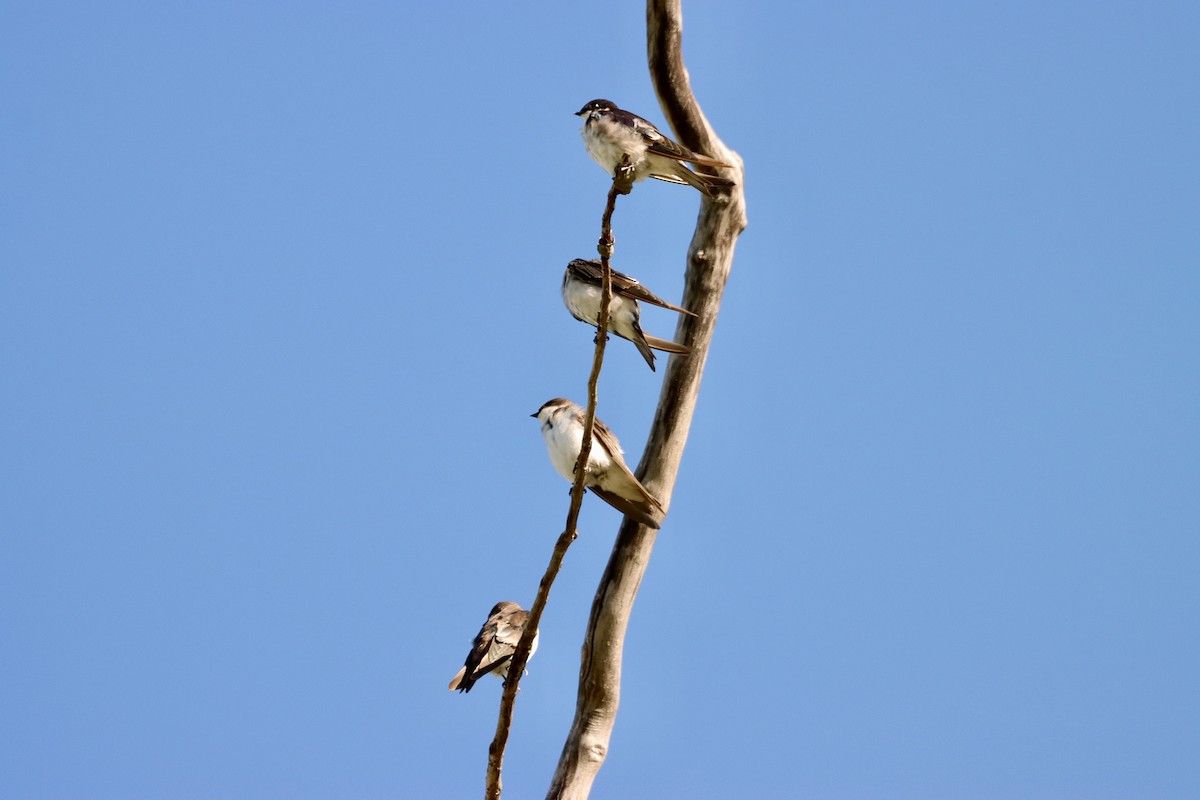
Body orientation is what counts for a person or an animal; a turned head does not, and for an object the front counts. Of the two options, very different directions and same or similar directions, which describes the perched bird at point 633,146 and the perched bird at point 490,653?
very different directions

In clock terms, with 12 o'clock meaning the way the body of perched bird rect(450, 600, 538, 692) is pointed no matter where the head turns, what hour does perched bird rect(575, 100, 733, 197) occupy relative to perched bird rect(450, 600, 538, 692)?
perched bird rect(575, 100, 733, 197) is roughly at 3 o'clock from perched bird rect(450, 600, 538, 692).

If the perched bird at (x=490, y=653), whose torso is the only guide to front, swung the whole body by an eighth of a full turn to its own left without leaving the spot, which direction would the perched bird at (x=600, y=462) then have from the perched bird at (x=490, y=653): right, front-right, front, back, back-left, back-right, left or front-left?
back-right

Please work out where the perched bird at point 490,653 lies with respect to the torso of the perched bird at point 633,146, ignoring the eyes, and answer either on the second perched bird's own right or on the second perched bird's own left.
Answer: on the second perched bird's own right

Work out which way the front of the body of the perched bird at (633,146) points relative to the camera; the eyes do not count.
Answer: to the viewer's left

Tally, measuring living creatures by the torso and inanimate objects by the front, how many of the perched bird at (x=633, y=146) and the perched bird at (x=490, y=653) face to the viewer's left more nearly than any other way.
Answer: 1

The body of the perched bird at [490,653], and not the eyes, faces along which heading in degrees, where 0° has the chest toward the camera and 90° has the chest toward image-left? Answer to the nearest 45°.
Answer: approximately 270°
